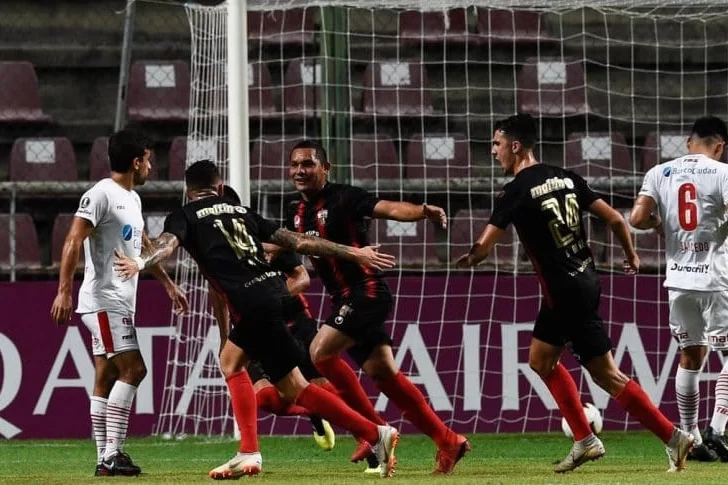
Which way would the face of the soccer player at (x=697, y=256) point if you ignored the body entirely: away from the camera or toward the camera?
away from the camera

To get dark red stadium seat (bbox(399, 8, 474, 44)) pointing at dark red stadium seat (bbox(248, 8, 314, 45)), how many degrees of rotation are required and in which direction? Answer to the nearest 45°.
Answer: approximately 90° to its right

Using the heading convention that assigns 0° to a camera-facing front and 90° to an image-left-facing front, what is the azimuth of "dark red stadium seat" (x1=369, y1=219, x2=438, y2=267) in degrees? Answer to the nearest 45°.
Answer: approximately 0°

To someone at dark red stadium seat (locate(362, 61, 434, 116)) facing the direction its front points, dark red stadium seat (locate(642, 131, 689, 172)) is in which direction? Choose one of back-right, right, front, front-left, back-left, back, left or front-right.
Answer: left

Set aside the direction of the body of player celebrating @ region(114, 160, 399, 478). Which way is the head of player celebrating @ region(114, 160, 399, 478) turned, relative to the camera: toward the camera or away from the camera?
away from the camera

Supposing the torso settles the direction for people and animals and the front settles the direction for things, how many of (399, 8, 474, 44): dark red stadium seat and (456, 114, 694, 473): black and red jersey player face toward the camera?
1

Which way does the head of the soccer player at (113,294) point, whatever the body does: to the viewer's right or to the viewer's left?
to the viewer's right
